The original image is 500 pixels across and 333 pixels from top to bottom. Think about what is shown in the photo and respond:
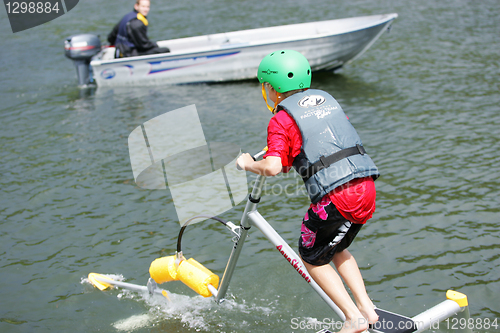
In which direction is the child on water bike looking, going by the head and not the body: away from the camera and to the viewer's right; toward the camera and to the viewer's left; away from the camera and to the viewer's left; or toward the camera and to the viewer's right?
away from the camera and to the viewer's left

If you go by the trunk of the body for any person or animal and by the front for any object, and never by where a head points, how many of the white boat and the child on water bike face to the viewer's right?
1

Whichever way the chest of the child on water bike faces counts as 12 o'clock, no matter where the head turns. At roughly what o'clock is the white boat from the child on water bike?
The white boat is roughly at 1 o'clock from the child on water bike.

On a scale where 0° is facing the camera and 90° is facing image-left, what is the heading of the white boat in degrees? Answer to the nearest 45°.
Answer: approximately 270°

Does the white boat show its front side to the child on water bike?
no

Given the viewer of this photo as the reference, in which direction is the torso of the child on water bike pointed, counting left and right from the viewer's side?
facing away from the viewer and to the left of the viewer
